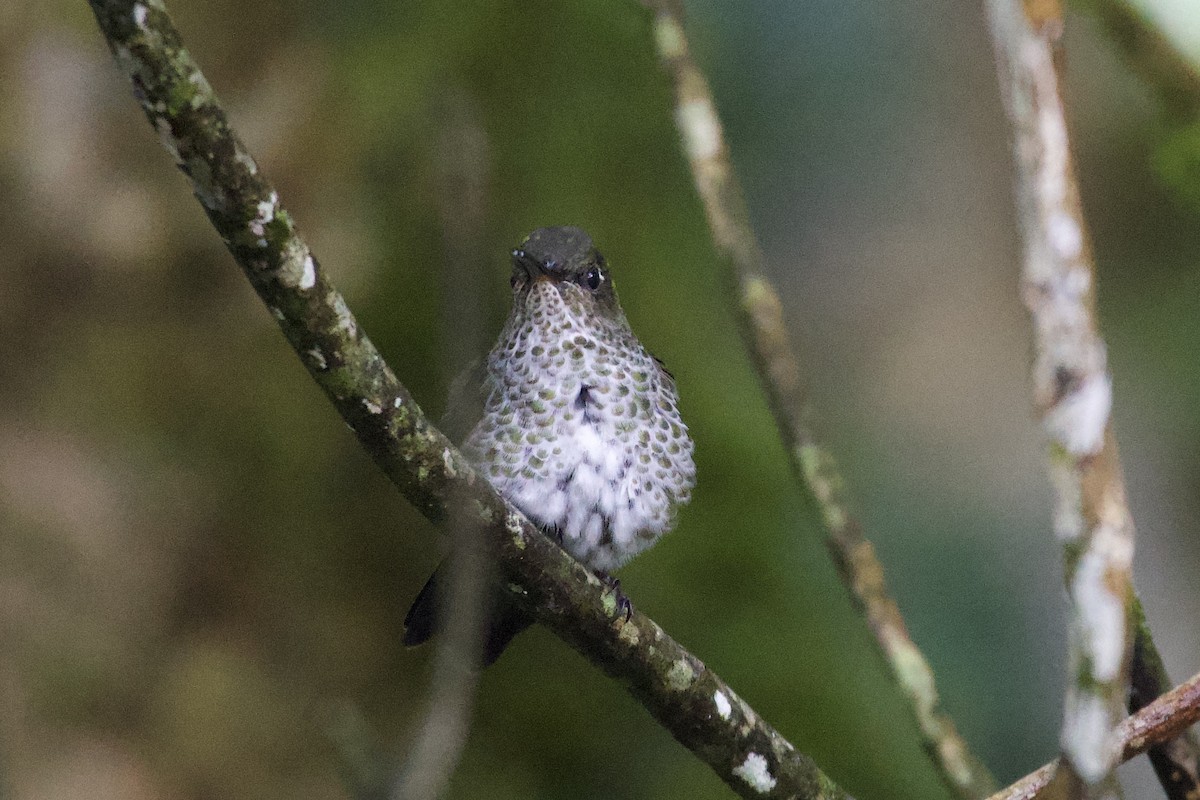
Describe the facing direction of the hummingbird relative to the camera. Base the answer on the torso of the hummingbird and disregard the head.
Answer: toward the camera
